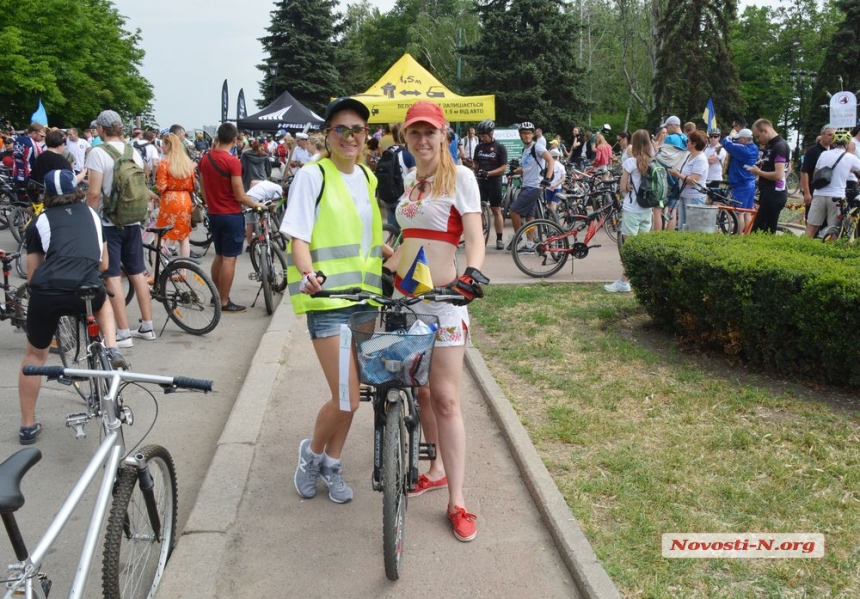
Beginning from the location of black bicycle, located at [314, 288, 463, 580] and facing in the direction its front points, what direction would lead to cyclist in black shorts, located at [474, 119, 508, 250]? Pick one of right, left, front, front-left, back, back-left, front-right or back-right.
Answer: back

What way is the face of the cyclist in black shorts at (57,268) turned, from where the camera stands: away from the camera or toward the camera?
away from the camera

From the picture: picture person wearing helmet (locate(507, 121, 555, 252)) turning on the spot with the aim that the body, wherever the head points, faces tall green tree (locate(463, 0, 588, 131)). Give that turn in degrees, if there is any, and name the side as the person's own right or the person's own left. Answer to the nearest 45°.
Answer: approximately 135° to the person's own right

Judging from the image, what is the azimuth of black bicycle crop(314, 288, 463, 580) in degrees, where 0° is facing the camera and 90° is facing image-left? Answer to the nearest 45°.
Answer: approximately 0°

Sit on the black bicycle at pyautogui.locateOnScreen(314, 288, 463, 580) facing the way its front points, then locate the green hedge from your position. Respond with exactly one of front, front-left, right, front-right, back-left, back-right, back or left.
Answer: back-left

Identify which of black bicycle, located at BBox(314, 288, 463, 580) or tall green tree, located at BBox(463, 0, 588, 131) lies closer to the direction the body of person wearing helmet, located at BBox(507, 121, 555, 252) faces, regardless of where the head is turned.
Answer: the black bicycle

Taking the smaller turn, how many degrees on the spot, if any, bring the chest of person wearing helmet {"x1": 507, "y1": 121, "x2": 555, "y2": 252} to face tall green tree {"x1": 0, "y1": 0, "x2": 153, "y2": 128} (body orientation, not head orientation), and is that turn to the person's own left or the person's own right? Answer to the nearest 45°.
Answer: approximately 90° to the person's own right

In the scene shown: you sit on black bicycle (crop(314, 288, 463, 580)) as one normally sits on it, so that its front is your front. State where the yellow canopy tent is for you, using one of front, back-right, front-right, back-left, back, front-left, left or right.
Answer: back

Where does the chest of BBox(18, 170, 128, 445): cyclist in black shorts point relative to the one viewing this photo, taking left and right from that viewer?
facing away from the viewer

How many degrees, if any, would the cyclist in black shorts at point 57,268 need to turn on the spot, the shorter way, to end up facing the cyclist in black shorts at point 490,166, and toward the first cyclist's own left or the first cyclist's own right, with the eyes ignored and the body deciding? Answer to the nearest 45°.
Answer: approximately 45° to the first cyclist's own right

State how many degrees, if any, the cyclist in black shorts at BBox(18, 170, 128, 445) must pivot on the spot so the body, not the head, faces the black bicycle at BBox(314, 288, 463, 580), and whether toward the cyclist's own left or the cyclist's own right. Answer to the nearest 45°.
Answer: approximately 135° to the cyclist's own right

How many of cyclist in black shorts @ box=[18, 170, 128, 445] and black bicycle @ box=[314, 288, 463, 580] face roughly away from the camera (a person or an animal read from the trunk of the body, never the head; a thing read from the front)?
1
